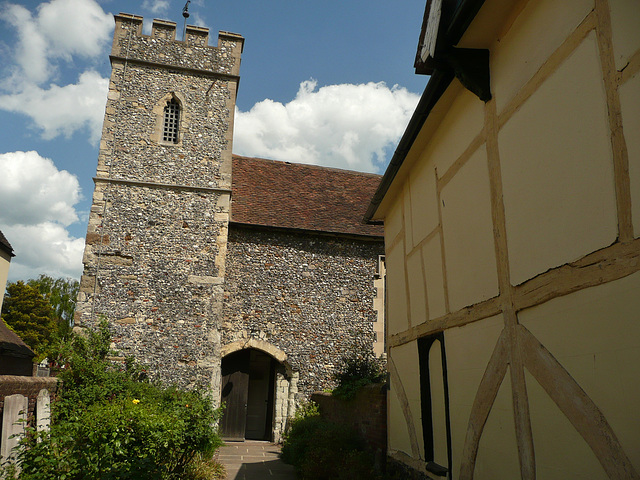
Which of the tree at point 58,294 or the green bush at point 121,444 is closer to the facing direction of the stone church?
the green bush

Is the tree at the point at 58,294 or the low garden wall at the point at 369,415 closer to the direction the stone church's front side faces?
the low garden wall

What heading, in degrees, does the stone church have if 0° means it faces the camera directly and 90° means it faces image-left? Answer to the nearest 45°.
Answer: approximately 0°

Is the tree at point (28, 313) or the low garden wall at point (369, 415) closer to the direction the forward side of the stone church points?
the low garden wall

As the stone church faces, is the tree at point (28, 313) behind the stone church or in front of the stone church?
behind

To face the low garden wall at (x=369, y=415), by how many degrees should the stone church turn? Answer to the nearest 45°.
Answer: approximately 45° to its left

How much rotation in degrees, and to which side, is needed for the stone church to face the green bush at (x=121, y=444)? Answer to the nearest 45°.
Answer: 0° — it already faces it
